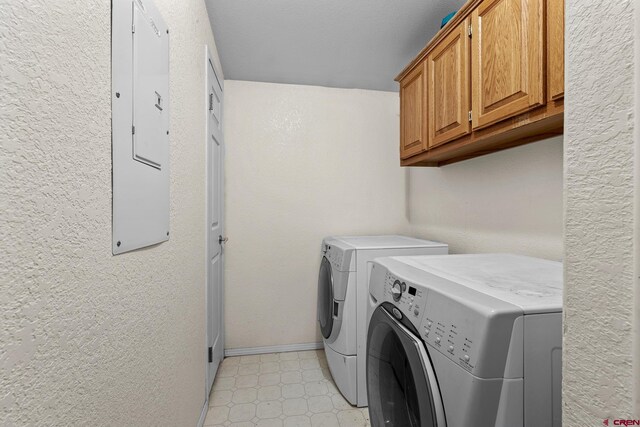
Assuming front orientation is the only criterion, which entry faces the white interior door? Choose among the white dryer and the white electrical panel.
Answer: the white dryer

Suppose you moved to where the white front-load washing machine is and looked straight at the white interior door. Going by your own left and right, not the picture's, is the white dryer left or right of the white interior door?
right

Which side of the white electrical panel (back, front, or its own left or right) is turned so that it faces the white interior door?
left

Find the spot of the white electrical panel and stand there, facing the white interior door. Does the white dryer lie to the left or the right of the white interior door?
right

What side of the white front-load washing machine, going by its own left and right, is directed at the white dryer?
right

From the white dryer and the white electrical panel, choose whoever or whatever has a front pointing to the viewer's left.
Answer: the white dryer

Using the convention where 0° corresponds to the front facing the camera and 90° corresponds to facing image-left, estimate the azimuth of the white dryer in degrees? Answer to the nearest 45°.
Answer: approximately 90°

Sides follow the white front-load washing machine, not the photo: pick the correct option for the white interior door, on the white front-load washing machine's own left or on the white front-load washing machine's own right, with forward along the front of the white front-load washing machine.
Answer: on the white front-load washing machine's own right

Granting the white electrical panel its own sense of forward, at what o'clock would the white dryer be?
The white dryer is roughly at 10 o'clock from the white electrical panel.

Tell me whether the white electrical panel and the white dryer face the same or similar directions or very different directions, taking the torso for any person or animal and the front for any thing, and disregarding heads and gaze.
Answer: very different directions

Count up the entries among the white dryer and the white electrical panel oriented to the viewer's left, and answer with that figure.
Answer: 1

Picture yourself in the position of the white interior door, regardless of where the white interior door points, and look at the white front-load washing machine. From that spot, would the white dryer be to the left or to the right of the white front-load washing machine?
left

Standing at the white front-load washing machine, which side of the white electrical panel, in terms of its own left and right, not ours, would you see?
front

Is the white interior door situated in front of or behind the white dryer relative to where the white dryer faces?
in front

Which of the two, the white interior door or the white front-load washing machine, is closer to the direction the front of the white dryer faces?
the white interior door

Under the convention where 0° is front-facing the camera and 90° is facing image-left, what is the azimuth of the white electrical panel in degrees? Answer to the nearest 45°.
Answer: approximately 315°
